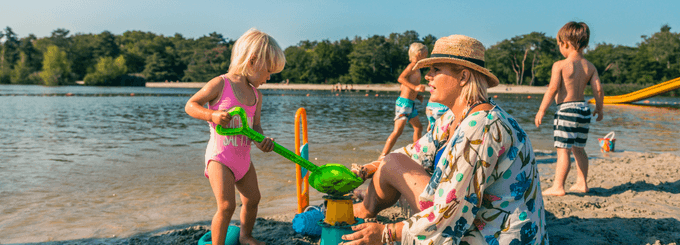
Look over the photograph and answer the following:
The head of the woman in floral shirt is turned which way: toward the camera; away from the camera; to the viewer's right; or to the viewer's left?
to the viewer's left

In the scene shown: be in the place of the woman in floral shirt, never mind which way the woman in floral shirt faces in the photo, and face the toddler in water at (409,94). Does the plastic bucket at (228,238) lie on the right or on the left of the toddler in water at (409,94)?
left

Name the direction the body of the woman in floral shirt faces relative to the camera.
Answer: to the viewer's left

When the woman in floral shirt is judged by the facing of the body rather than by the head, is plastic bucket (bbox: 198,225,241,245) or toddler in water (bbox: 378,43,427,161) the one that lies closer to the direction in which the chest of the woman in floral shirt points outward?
the plastic bucket
